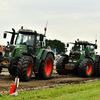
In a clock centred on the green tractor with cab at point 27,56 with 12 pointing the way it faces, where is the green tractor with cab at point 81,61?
the green tractor with cab at point 81,61 is roughly at 6 o'clock from the green tractor with cab at point 27,56.

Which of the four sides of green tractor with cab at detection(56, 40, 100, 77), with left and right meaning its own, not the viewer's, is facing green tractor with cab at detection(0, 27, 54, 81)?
front

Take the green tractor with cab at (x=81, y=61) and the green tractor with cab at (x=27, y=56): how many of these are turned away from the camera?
0

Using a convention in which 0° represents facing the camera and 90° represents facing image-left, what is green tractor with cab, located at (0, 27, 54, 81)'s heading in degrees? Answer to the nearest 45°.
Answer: approximately 45°

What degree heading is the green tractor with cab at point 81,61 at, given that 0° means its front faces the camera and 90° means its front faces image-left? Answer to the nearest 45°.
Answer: approximately 45°
